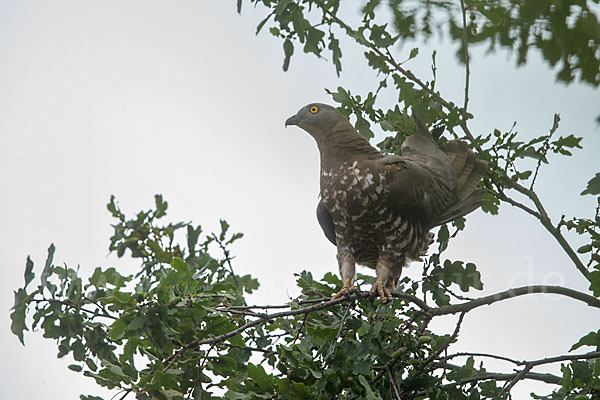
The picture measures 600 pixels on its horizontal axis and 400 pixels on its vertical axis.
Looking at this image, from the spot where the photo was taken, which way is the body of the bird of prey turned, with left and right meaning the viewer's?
facing the viewer and to the left of the viewer
